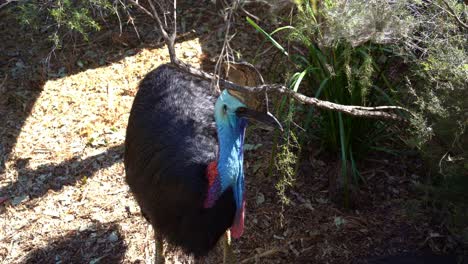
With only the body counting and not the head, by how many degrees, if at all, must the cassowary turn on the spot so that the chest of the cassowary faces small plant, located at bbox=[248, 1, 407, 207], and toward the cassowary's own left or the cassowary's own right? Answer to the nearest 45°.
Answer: approximately 90° to the cassowary's own left

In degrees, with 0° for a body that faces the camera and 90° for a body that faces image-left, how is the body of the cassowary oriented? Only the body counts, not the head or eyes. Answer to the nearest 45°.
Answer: approximately 315°
